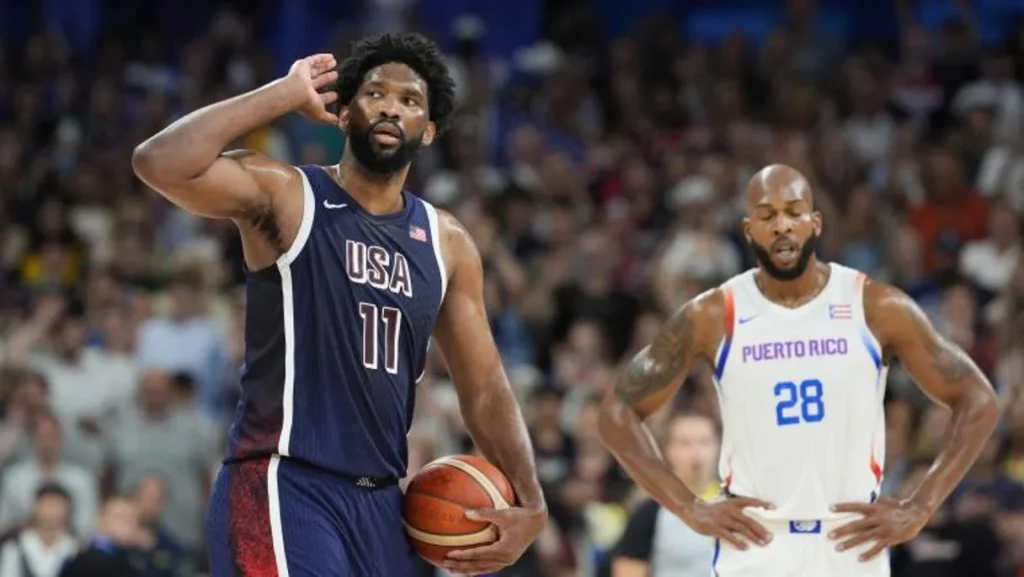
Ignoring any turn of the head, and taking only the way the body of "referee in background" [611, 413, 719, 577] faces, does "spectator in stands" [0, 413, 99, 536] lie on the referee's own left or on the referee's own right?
on the referee's own right

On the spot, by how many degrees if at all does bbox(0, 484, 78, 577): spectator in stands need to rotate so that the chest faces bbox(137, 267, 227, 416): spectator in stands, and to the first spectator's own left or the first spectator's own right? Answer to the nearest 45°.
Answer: approximately 135° to the first spectator's own left

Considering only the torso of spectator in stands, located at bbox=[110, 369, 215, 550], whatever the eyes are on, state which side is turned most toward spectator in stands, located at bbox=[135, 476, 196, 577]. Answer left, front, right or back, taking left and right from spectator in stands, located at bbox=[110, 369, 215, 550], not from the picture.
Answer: front

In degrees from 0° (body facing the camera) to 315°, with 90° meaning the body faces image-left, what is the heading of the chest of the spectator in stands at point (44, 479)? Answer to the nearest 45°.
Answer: approximately 0°

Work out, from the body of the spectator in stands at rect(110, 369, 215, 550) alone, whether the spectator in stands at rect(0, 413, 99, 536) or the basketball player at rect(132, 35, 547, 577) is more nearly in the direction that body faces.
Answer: the basketball player

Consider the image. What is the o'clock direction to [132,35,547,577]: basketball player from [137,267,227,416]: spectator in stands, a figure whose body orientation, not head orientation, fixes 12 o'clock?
The basketball player is roughly at 12 o'clock from the spectator in stands.

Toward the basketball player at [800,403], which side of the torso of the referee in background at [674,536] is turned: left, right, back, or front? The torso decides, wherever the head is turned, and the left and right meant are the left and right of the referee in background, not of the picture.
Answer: front

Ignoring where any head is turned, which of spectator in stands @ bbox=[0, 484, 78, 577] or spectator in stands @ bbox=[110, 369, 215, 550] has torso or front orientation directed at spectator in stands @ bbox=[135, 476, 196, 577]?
spectator in stands @ bbox=[110, 369, 215, 550]

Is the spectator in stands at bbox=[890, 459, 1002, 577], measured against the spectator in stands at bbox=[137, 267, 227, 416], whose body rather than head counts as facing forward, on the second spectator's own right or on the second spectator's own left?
on the second spectator's own left

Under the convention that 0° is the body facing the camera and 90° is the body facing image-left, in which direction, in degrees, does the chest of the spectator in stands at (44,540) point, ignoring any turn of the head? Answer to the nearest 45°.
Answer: approximately 0°

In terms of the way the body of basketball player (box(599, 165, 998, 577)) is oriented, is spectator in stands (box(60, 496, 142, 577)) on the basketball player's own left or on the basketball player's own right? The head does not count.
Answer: on the basketball player's own right
